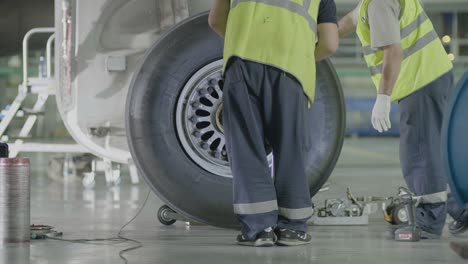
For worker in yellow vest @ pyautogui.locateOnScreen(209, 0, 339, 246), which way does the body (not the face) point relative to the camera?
away from the camera

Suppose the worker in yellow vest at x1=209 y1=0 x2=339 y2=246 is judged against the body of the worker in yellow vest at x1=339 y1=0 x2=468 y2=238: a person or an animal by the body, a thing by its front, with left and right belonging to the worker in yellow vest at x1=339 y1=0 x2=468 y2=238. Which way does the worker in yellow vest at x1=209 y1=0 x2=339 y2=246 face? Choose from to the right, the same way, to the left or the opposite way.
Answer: to the right

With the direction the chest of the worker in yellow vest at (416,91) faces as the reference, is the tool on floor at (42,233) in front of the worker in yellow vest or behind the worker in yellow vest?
in front

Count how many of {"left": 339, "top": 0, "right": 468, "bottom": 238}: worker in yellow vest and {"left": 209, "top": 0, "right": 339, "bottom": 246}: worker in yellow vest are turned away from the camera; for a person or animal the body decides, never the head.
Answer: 1

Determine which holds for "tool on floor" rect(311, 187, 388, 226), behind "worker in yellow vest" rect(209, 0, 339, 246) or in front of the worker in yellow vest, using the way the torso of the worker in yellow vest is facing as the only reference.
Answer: in front

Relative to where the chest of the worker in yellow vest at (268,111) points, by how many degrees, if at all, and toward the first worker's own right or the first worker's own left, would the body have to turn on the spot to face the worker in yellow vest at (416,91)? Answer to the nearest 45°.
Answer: approximately 45° to the first worker's own right

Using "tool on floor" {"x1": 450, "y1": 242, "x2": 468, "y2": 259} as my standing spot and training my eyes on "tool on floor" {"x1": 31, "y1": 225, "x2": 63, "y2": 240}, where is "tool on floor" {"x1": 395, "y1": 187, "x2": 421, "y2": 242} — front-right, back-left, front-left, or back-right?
front-right

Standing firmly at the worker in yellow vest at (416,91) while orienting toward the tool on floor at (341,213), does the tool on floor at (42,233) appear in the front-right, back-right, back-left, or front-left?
front-left

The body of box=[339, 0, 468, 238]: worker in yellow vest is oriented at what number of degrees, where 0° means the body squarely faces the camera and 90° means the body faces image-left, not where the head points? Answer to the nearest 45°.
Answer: approximately 90°
